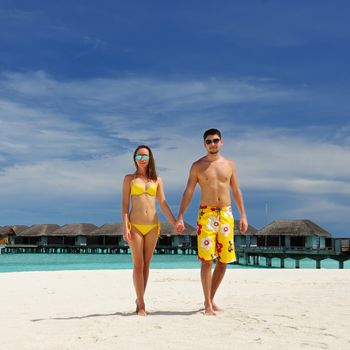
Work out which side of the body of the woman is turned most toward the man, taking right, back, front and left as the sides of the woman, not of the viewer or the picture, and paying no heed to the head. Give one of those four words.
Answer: left

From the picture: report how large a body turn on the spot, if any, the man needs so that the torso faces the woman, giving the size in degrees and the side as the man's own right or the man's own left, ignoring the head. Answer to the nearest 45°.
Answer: approximately 90° to the man's own right

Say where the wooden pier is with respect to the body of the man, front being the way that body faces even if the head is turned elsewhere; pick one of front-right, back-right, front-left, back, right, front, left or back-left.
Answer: back

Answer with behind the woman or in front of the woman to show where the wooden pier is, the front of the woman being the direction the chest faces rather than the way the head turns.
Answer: behind

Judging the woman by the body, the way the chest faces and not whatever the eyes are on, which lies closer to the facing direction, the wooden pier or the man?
the man

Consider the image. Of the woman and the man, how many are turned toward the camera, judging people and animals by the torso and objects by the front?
2

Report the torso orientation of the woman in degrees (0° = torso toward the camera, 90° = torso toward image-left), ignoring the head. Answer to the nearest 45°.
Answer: approximately 0°
